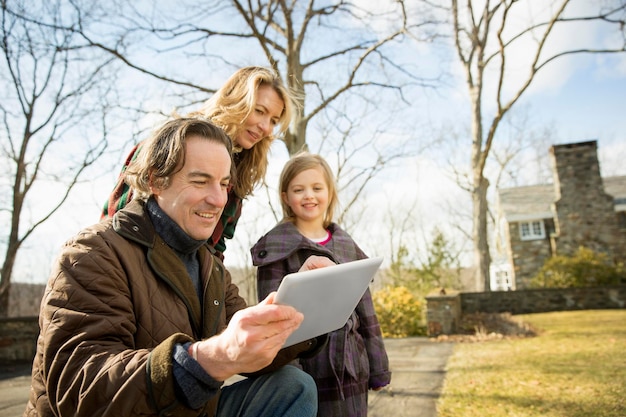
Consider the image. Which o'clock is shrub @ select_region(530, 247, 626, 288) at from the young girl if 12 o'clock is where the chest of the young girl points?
The shrub is roughly at 7 o'clock from the young girl.

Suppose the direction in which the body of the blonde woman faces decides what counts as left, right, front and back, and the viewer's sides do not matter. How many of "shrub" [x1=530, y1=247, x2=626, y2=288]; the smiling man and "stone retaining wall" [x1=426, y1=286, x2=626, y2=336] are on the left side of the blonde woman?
2

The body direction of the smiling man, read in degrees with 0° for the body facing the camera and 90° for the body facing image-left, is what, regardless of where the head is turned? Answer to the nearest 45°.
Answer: approximately 315°

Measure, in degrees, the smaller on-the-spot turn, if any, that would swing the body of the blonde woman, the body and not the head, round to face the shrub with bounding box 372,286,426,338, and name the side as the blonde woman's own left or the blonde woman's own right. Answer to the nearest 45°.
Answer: approximately 90° to the blonde woman's own left

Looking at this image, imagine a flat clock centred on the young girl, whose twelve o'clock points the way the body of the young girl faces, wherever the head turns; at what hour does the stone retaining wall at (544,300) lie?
The stone retaining wall is roughly at 7 o'clock from the young girl.

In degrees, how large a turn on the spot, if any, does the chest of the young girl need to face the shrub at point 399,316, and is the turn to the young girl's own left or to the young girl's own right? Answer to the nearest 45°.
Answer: approximately 180°

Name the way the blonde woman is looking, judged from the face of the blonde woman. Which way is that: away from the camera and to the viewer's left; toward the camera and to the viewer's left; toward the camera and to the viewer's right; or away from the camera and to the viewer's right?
toward the camera and to the viewer's right
